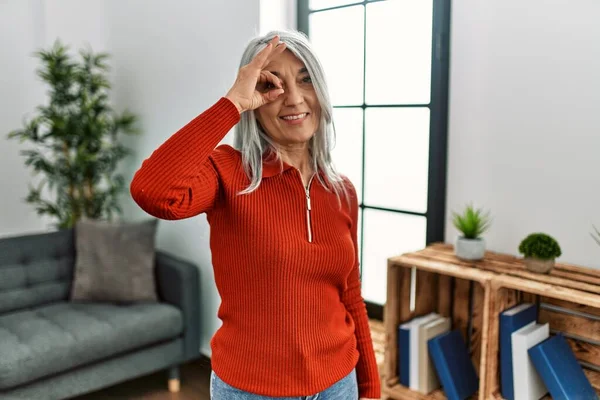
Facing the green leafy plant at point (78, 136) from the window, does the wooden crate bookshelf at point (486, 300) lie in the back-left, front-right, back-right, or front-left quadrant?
back-left

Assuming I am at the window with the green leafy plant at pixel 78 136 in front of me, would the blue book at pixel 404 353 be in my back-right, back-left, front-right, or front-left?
back-left

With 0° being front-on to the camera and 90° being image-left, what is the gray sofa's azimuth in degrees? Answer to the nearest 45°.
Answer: approximately 315°
